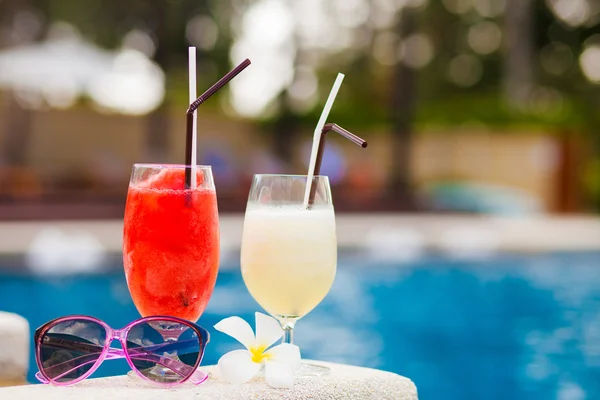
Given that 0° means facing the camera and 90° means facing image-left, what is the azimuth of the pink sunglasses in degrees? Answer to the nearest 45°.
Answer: approximately 0°
